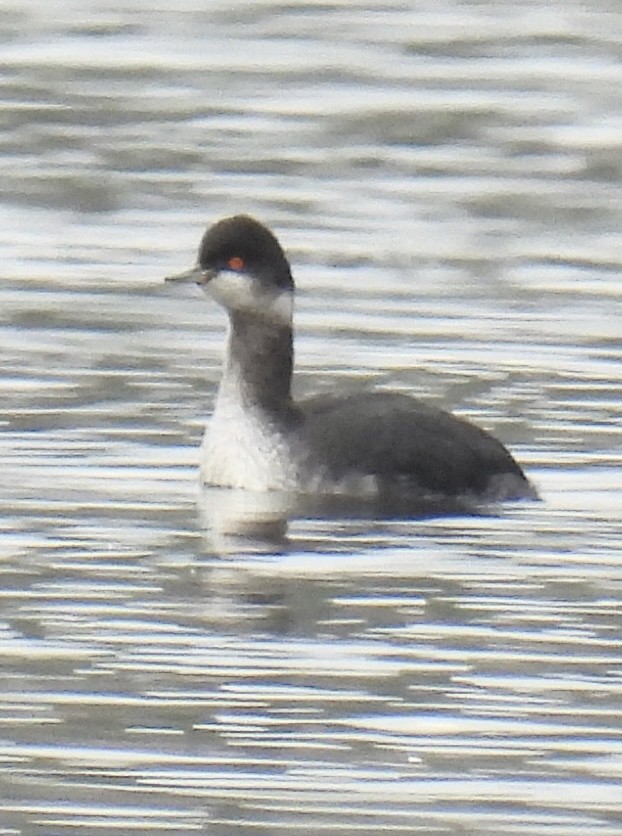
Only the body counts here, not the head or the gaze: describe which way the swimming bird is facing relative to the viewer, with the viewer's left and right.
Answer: facing to the left of the viewer
